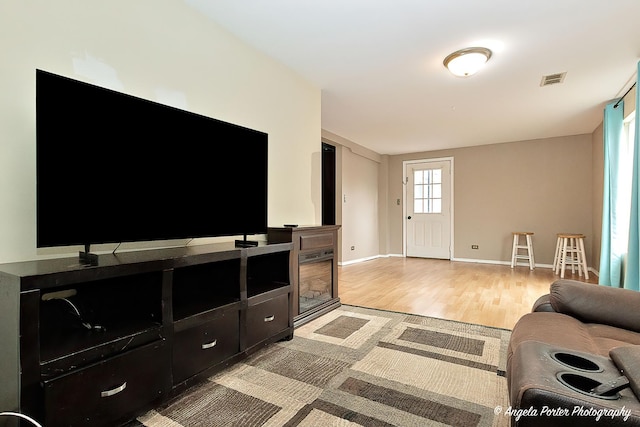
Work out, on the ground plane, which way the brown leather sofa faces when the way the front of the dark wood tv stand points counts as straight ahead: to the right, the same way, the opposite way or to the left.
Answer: the opposite way

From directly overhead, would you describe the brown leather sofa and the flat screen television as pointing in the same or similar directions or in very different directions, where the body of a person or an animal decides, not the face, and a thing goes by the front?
very different directions

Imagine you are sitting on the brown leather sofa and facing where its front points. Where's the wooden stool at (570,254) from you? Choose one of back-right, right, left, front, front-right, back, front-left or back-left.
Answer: right

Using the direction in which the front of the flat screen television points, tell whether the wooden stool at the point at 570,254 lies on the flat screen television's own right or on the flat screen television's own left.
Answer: on the flat screen television's own left

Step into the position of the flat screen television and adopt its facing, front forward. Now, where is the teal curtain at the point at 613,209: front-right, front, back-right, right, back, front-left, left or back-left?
front-left

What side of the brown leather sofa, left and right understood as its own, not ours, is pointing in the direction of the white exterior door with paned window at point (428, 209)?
right

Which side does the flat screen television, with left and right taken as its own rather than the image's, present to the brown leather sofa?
front

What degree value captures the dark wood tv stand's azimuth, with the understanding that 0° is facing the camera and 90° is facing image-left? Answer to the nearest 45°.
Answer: approximately 315°

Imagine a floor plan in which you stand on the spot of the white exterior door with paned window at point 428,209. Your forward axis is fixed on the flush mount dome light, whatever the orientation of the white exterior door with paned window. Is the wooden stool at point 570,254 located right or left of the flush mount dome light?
left

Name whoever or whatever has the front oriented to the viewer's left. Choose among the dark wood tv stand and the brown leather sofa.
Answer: the brown leather sofa

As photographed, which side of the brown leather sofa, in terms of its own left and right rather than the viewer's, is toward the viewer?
left

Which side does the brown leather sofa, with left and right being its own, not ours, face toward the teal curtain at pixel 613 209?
right

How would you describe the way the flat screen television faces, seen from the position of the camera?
facing the viewer and to the right of the viewer

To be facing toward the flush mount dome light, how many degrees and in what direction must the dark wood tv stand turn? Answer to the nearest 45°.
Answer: approximately 45° to its left
